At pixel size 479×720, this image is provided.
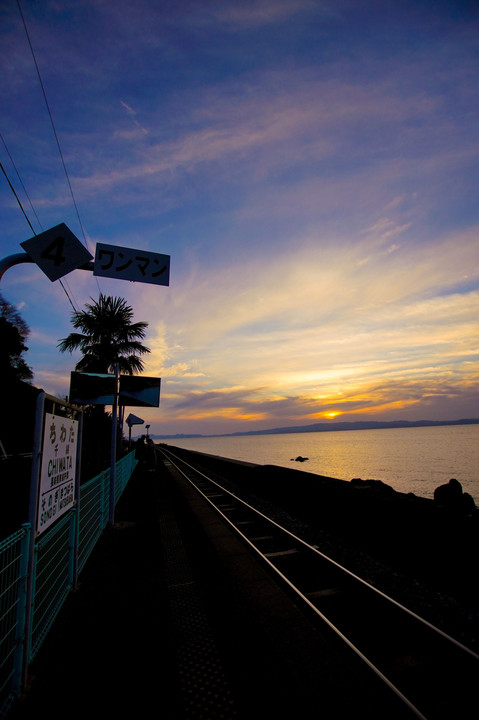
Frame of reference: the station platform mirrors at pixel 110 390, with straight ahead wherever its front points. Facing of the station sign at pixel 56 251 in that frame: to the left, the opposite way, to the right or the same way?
the same way

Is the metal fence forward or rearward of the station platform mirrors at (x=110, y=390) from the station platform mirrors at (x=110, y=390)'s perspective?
forward

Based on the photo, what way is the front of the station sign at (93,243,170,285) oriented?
toward the camera

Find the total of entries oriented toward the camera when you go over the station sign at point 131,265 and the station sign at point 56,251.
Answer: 2

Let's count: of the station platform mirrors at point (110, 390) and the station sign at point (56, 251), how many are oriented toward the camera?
2

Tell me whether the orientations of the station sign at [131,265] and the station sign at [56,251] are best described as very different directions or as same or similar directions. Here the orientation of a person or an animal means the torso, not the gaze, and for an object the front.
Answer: same or similar directions

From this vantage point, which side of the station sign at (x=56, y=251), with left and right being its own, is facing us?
front

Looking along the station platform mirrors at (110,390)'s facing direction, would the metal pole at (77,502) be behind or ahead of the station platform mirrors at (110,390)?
ahead

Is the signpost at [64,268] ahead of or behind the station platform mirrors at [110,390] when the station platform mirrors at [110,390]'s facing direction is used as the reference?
ahead

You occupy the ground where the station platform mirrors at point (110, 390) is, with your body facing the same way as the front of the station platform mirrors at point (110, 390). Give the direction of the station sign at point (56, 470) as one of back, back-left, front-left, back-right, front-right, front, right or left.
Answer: front
